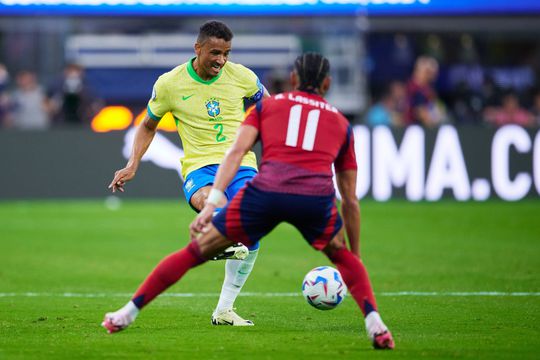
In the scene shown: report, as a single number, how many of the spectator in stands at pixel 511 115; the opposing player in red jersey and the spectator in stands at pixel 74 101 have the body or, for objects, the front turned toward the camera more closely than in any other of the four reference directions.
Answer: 2

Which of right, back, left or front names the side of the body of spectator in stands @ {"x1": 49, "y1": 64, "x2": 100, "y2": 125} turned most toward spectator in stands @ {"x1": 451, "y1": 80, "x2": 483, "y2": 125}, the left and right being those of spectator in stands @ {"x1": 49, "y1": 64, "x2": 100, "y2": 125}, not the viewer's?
left

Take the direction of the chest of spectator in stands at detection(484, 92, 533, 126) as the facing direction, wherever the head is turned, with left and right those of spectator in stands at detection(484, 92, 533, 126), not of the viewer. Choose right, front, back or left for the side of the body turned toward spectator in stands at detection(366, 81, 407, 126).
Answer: right

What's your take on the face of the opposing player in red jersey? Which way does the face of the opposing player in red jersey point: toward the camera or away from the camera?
away from the camera

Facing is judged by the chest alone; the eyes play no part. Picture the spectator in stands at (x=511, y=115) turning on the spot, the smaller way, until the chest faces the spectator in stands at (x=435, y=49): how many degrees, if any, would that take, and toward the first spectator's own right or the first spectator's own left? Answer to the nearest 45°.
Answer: approximately 135° to the first spectator's own right

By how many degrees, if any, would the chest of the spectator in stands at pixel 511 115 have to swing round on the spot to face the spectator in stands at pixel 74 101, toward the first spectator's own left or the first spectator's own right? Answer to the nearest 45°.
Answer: approximately 90° to the first spectator's own right

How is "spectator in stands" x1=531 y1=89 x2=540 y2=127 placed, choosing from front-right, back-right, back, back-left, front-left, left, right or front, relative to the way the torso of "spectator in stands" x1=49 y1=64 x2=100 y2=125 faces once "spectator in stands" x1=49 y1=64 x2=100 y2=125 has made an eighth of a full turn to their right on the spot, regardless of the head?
back-left

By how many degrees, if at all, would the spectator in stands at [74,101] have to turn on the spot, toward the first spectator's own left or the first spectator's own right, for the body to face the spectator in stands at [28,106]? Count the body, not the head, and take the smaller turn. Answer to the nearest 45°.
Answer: approximately 90° to the first spectator's own right

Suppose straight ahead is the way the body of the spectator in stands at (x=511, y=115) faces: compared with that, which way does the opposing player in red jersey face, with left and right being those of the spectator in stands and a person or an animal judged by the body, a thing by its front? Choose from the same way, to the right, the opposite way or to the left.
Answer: the opposite way

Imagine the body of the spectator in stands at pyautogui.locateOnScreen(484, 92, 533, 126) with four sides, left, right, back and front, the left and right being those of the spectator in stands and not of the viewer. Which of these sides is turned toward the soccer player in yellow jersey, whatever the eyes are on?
front

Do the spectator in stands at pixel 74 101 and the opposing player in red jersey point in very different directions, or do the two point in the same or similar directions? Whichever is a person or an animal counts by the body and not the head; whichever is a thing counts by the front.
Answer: very different directions

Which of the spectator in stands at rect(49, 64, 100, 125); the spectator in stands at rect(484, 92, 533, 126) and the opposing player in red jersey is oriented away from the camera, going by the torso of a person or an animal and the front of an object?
the opposing player in red jersey

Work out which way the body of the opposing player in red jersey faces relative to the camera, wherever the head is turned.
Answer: away from the camera

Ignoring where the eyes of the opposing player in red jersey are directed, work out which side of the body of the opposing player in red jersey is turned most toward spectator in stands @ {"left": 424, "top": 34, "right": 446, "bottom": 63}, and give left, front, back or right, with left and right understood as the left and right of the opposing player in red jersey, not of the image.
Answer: front
